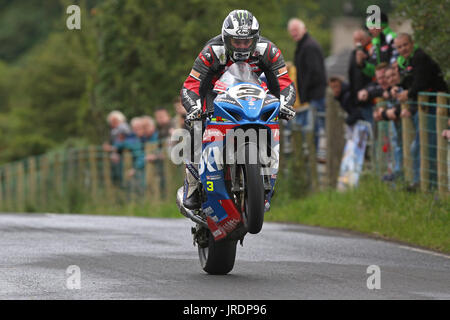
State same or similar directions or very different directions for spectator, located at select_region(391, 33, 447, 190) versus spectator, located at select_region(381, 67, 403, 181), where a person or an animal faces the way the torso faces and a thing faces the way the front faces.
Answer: same or similar directions

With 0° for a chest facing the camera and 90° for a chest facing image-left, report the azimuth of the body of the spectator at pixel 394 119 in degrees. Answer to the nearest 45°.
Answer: approximately 45°

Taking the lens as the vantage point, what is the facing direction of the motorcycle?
facing the viewer

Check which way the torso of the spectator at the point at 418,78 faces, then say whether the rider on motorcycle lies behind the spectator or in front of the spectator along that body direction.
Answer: in front

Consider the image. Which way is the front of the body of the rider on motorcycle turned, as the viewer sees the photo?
toward the camera

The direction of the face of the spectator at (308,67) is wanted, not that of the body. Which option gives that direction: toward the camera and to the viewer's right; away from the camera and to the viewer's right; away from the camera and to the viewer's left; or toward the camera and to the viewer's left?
toward the camera and to the viewer's left

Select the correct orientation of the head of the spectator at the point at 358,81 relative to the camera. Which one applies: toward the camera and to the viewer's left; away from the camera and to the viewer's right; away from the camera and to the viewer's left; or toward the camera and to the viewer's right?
toward the camera and to the viewer's left

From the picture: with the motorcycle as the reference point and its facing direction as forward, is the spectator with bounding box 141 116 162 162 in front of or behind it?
behind

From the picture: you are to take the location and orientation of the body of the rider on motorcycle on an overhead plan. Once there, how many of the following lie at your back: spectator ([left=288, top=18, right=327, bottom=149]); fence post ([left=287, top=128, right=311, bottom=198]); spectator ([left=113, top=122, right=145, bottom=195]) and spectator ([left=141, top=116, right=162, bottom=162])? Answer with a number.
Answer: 4

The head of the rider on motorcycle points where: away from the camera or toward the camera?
toward the camera

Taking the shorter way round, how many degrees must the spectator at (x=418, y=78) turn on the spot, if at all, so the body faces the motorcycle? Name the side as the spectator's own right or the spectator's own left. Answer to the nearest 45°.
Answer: approximately 45° to the spectator's own left

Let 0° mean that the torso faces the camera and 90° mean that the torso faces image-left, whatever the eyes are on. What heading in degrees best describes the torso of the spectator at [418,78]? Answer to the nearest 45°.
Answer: approximately 45°
